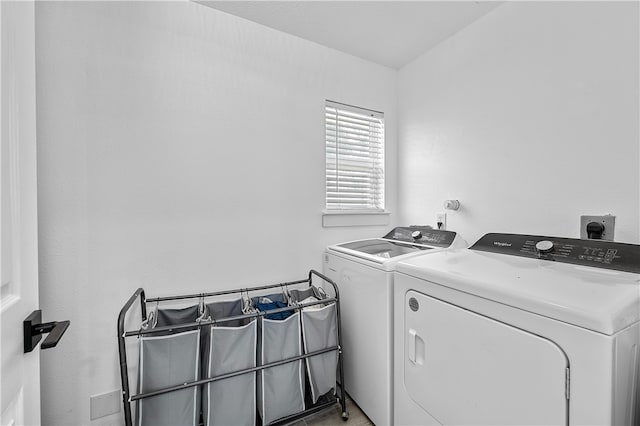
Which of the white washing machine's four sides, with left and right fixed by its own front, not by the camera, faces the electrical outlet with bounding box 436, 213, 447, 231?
back

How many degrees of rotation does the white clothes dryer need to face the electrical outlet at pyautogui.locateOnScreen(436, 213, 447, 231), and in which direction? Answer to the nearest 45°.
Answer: approximately 90° to its right

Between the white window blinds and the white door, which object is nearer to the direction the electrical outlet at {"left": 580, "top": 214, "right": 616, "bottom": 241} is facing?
the white door

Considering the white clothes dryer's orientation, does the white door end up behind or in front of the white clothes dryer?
in front

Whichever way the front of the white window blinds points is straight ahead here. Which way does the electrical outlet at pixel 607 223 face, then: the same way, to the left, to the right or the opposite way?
to the right

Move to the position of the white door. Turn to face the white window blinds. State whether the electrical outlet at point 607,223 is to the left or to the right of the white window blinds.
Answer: right

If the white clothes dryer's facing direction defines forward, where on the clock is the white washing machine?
The white washing machine is roughly at 2 o'clock from the white clothes dryer.

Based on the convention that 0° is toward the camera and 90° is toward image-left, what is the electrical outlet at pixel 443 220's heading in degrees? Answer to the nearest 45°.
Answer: approximately 45°

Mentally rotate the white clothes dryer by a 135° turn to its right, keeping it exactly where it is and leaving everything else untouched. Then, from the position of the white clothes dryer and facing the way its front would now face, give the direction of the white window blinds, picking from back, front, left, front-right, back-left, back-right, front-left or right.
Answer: front-left

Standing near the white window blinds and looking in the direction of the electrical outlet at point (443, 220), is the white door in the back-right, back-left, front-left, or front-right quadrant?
back-right

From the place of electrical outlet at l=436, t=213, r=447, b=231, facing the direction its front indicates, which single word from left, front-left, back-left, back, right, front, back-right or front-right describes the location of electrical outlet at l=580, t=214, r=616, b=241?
left
